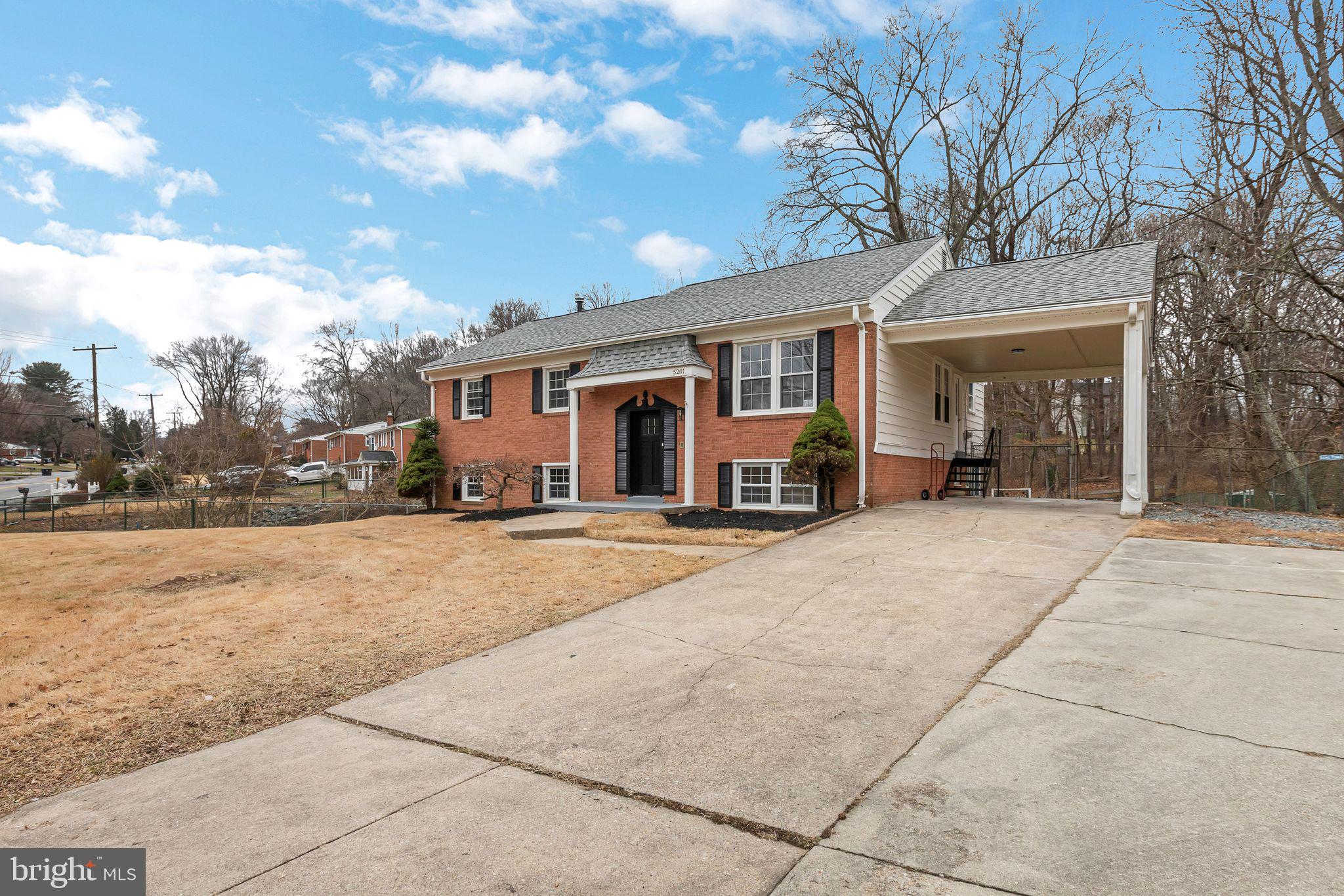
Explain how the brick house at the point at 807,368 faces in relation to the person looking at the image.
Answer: facing the viewer and to the left of the viewer

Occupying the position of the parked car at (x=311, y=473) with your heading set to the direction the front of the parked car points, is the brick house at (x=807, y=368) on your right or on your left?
on your left

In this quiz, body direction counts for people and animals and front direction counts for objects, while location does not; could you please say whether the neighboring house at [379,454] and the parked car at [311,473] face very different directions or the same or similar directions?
same or similar directions

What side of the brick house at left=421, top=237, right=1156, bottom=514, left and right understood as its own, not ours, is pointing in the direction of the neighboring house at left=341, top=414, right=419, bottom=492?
right

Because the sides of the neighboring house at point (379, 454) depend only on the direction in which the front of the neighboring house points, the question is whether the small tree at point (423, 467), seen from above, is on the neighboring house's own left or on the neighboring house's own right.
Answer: on the neighboring house's own left

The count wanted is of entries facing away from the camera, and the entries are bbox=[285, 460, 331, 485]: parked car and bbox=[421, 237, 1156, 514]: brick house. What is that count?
0

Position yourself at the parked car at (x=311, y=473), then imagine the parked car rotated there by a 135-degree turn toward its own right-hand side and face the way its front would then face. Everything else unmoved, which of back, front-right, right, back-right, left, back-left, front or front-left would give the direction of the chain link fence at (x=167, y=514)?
back

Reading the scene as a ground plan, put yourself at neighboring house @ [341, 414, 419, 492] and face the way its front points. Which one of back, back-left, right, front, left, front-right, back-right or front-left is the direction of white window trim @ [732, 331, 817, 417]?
front-left

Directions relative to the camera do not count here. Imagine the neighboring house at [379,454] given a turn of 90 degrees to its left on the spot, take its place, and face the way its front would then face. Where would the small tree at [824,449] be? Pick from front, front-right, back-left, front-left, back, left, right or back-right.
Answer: front-right
